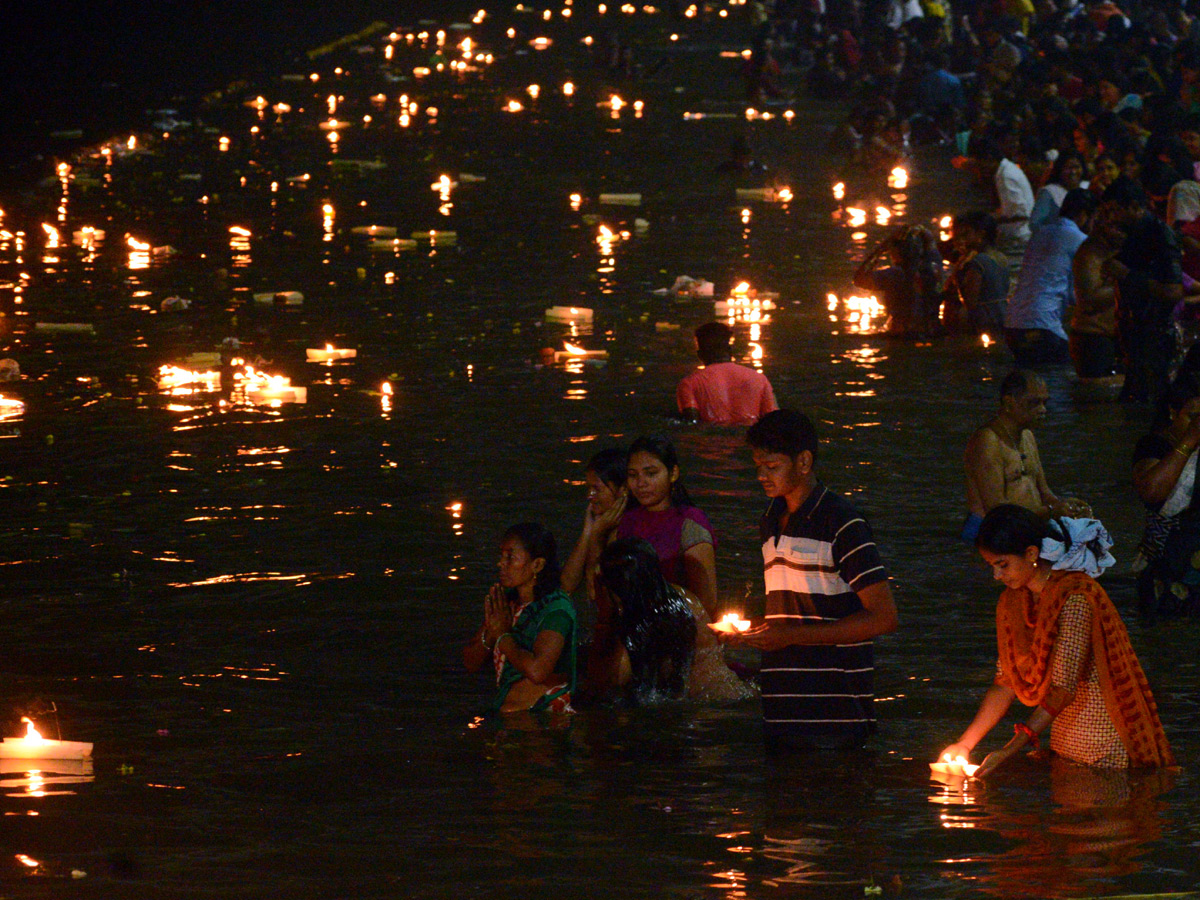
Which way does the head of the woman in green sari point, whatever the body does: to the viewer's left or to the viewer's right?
to the viewer's left

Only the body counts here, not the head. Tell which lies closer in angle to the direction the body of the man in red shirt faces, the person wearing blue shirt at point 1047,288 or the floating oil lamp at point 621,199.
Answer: the floating oil lamp

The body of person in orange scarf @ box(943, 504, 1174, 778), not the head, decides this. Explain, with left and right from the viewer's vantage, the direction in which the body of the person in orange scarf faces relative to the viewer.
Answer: facing the viewer and to the left of the viewer

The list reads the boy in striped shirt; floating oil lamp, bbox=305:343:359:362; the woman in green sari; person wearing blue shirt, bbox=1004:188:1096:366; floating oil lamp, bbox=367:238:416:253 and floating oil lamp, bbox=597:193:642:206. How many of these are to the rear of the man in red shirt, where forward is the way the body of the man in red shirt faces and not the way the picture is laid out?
2

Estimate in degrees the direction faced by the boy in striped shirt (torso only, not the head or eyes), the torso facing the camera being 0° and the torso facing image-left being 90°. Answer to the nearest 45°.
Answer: approximately 45°

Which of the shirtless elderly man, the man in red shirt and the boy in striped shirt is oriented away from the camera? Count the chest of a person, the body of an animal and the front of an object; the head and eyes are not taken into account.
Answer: the man in red shirt

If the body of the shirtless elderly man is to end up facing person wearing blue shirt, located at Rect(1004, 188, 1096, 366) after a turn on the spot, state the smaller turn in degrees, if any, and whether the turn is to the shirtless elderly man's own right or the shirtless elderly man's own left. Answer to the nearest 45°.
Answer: approximately 135° to the shirtless elderly man's own left

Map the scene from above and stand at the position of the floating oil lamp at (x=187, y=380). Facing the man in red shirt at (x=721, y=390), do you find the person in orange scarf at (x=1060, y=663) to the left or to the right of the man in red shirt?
right

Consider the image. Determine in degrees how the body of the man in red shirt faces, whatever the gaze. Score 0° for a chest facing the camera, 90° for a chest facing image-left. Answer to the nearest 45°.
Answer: approximately 180°

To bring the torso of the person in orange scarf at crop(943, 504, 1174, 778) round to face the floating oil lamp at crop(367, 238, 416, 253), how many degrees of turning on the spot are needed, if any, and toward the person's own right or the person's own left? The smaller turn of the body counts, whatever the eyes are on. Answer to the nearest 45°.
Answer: approximately 90° to the person's own right

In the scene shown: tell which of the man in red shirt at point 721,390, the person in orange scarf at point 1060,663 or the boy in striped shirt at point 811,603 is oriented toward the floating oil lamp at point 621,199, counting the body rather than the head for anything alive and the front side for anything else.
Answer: the man in red shirt

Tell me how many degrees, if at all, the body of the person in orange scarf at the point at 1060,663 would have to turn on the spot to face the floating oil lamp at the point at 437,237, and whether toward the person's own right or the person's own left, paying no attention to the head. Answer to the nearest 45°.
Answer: approximately 90° to the person's own right

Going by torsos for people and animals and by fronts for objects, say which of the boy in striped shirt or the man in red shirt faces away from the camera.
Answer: the man in red shirt

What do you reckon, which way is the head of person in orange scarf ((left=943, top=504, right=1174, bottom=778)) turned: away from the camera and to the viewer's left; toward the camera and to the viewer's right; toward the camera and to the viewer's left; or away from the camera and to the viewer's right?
toward the camera and to the viewer's left

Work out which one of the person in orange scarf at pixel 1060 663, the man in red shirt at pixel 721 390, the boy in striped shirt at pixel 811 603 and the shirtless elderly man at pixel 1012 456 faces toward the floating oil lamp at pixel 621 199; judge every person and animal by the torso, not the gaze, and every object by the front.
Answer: the man in red shirt

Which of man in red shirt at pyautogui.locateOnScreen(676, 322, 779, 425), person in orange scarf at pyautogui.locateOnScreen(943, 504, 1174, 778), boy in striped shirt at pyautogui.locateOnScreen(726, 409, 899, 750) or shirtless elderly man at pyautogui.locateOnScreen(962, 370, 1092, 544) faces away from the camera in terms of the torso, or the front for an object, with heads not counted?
the man in red shirt

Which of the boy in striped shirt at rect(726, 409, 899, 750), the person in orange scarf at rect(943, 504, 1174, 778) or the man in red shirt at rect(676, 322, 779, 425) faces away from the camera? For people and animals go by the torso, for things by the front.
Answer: the man in red shirt

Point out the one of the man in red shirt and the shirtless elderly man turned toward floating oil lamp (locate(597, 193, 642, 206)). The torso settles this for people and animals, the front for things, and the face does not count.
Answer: the man in red shirt
